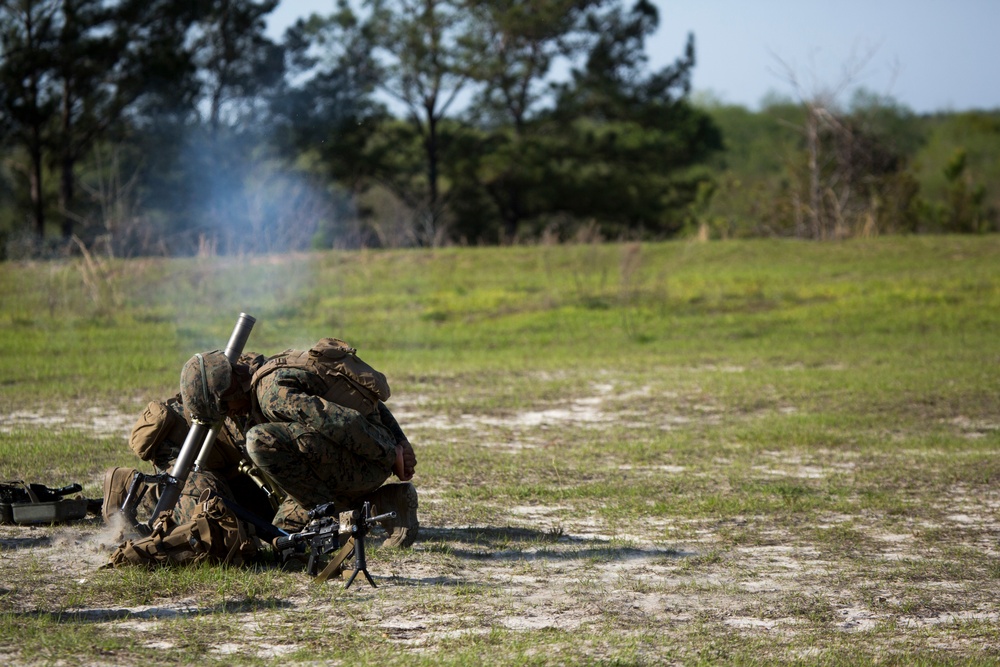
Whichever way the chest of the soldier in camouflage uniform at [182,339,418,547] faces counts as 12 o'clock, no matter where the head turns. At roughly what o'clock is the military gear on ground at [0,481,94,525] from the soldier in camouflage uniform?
The military gear on ground is roughly at 1 o'clock from the soldier in camouflage uniform.
